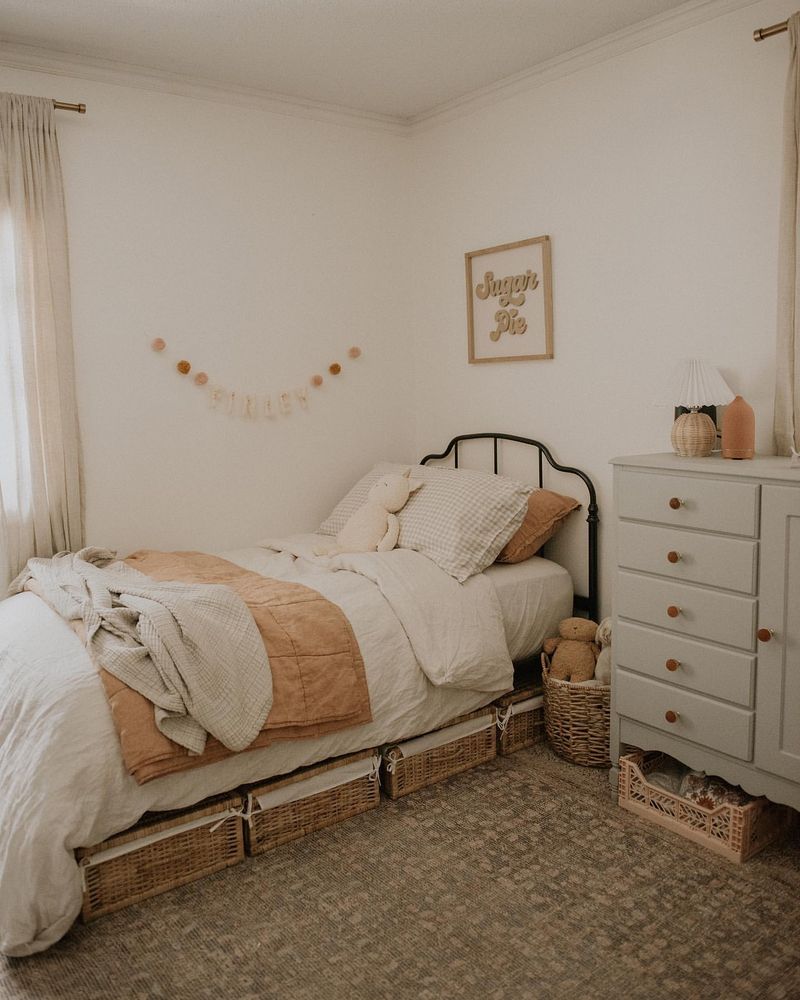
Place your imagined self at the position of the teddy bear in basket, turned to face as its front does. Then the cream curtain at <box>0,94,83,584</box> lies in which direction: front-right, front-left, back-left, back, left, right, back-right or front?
right

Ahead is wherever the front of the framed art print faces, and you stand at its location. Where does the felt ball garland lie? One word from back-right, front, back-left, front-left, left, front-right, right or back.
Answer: front-right

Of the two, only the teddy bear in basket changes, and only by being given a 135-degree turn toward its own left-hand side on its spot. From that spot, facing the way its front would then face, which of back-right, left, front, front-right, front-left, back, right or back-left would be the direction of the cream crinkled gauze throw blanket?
back

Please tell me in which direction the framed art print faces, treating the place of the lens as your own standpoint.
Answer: facing the viewer and to the left of the viewer

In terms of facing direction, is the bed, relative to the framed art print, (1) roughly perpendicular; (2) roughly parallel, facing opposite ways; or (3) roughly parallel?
roughly parallel

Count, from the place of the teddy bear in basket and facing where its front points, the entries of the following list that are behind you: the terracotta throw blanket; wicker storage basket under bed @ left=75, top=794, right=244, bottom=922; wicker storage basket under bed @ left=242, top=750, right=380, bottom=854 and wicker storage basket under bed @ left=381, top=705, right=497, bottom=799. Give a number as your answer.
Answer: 0

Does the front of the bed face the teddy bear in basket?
no

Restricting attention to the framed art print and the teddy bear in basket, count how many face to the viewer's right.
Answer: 0

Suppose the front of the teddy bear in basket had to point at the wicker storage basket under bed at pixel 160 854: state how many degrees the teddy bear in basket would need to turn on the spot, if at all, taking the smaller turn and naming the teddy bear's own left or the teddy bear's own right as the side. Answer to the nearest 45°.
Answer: approximately 45° to the teddy bear's own right

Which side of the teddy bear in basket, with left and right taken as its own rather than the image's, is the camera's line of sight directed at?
front

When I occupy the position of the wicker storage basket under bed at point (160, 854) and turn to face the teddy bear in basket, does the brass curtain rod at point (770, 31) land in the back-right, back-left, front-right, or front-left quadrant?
front-right

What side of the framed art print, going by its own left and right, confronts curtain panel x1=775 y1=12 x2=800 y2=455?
left

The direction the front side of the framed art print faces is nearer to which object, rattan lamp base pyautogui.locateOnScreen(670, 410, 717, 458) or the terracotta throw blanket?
the terracotta throw blanket

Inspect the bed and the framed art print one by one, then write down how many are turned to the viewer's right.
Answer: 0
